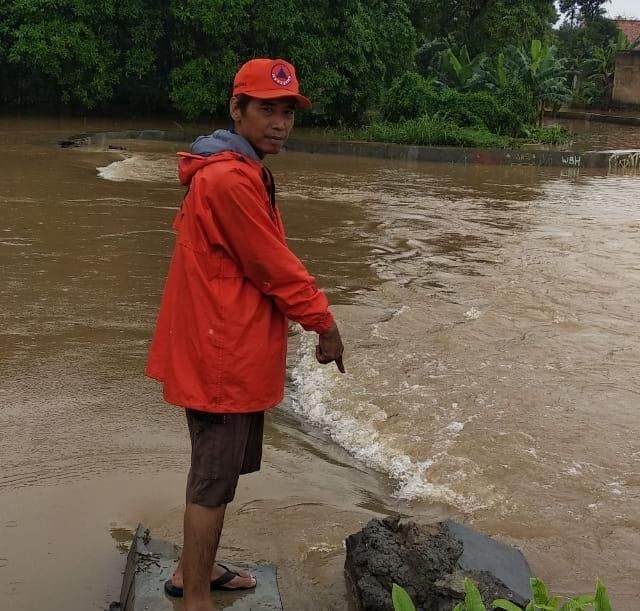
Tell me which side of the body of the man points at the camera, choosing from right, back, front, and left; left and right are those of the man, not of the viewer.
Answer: right

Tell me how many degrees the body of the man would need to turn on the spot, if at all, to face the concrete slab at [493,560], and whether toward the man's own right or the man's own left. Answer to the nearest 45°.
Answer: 0° — they already face it

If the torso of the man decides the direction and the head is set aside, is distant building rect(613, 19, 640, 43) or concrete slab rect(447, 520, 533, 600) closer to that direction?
the concrete slab

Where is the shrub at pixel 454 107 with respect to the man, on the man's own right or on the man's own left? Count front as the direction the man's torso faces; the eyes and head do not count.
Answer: on the man's own left

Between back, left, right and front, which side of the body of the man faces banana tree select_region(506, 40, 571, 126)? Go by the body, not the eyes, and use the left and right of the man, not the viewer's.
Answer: left

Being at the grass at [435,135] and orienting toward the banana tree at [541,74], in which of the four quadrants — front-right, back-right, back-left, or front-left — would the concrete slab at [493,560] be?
back-right

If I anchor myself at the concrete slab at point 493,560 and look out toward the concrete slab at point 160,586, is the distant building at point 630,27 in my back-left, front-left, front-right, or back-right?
back-right

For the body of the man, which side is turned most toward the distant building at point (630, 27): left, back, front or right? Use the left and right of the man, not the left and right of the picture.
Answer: left
